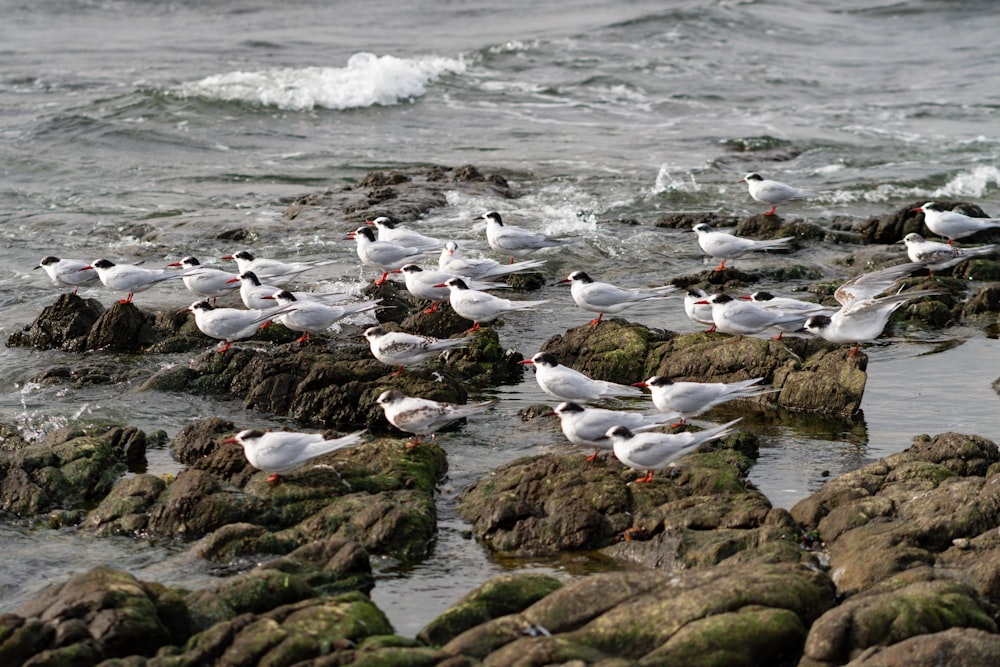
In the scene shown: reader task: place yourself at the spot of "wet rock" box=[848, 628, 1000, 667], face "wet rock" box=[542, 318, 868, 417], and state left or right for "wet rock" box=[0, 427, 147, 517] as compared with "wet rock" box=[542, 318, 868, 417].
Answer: left

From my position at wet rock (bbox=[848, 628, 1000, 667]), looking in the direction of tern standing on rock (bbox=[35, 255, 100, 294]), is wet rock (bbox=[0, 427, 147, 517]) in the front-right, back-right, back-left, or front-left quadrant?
front-left

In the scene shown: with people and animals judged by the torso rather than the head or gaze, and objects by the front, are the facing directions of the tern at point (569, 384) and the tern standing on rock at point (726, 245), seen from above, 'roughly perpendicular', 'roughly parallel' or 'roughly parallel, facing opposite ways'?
roughly parallel

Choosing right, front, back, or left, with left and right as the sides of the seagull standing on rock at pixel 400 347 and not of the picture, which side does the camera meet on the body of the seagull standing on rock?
left
